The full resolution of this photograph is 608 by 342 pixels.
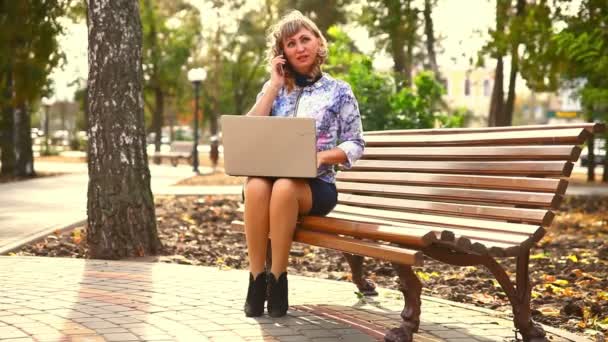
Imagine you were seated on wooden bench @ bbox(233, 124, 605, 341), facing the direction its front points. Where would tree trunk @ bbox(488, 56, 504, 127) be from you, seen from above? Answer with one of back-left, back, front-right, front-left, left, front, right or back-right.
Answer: back-right

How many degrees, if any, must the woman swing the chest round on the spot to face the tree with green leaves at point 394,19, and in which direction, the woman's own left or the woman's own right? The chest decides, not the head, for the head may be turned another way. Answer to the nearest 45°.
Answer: approximately 135° to the woman's own right

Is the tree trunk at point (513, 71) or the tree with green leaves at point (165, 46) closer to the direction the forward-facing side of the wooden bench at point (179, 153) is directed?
the tree trunk

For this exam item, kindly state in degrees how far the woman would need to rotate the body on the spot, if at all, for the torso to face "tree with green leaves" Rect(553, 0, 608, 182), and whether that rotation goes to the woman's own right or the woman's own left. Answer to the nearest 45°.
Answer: approximately 180°

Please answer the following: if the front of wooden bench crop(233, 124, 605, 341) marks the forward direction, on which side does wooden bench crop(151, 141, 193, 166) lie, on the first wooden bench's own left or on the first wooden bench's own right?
on the first wooden bench's own right

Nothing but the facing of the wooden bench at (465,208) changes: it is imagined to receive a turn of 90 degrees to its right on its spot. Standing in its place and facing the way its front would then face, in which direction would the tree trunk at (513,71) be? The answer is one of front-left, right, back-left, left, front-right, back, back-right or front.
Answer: front-right

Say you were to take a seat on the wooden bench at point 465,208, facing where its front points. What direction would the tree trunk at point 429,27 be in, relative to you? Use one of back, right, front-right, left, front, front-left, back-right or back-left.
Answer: back-right
